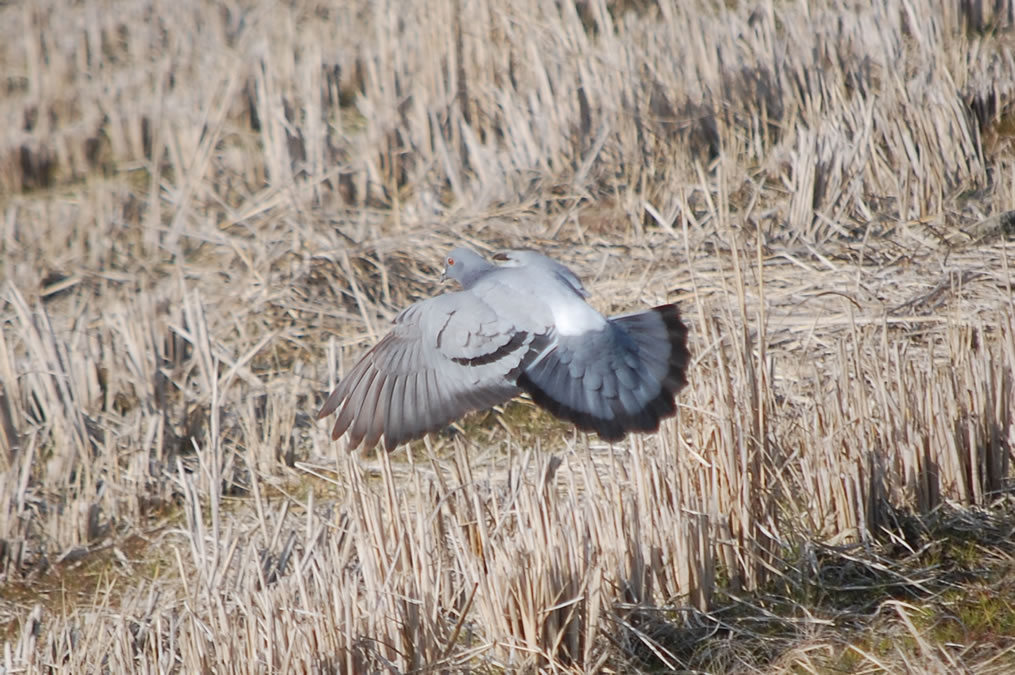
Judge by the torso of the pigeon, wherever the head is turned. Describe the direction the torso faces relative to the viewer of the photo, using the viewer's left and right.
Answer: facing away from the viewer and to the left of the viewer
